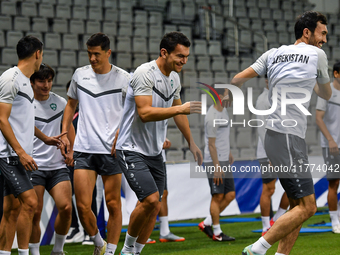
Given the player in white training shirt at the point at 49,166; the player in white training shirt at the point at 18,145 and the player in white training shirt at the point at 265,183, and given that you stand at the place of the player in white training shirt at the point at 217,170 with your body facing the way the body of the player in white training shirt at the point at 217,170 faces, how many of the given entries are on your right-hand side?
2

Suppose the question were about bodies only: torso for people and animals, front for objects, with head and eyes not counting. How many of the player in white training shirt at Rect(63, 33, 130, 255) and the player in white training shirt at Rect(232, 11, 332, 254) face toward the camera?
1

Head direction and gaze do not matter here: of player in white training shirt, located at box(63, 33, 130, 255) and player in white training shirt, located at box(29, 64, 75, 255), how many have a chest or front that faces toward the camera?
2

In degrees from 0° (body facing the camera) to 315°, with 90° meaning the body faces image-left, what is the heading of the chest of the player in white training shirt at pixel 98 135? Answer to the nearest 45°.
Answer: approximately 0°

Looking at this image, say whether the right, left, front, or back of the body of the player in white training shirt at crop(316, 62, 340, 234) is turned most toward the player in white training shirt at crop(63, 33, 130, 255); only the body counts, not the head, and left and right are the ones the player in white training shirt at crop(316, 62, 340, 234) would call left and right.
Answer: right

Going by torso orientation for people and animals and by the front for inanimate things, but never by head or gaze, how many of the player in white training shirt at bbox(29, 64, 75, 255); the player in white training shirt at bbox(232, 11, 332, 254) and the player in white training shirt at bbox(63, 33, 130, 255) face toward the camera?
2

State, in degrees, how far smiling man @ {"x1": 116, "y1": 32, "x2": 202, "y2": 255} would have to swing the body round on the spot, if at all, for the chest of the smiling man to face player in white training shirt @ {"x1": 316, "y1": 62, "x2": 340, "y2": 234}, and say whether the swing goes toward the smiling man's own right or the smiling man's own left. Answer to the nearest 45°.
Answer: approximately 90° to the smiling man's own left

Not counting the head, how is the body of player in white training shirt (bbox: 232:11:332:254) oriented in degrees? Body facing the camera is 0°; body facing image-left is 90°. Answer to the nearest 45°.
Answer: approximately 225°
